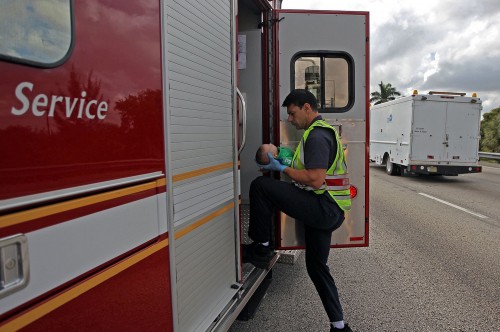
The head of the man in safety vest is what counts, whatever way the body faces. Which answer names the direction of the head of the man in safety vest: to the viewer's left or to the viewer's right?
to the viewer's left

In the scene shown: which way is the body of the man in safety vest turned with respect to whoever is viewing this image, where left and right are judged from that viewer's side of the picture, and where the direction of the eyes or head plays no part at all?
facing to the left of the viewer
